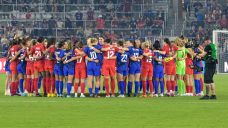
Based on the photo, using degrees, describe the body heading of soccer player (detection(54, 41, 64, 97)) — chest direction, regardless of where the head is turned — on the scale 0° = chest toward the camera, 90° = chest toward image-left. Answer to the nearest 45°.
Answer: approximately 225°

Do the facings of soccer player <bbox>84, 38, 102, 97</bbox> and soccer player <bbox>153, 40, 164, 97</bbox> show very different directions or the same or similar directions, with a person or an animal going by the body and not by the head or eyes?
same or similar directions

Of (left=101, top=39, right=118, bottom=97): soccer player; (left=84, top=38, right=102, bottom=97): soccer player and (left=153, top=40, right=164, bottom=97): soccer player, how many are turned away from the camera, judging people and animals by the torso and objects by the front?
3

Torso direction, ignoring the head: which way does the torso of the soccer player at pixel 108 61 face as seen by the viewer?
away from the camera

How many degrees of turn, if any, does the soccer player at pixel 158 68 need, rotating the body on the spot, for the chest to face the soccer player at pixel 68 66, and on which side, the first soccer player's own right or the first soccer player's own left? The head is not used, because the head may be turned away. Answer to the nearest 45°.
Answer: approximately 90° to the first soccer player's own left

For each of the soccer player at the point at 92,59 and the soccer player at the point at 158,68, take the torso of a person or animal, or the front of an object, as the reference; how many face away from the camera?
2

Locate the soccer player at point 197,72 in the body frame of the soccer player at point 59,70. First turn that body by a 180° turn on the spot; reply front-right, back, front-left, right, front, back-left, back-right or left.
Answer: back-left

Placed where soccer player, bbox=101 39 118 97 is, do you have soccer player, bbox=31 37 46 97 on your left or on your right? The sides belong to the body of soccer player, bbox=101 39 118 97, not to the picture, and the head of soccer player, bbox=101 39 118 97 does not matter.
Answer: on your left

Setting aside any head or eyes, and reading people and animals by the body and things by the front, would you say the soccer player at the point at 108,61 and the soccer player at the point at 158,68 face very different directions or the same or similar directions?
same or similar directions

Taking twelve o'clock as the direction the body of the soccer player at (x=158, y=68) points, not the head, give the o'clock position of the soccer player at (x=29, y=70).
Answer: the soccer player at (x=29, y=70) is roughly at 9 o'clock from the soccer player at (x=158, y=68).

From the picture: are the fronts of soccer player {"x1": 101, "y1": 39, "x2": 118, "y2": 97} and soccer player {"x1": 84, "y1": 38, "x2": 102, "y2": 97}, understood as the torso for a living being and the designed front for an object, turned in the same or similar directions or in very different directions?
same or similar directions

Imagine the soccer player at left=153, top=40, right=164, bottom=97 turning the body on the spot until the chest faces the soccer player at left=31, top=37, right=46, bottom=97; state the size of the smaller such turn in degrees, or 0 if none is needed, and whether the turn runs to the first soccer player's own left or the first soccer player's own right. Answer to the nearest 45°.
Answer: approximately 90° to the first soccer player's own left

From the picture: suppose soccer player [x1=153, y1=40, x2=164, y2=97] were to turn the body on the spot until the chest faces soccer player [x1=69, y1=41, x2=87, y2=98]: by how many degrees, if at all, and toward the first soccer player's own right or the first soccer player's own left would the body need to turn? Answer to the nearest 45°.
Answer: approximately 90° to the first soccer player's own left

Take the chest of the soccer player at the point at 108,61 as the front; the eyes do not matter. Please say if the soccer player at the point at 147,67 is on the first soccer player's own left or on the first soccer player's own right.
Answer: on the first soccer player's own right

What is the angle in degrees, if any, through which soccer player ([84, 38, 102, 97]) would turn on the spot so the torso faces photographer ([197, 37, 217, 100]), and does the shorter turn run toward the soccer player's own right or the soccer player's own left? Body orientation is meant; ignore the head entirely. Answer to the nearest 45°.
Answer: approximately 90° to the soccer player's own right

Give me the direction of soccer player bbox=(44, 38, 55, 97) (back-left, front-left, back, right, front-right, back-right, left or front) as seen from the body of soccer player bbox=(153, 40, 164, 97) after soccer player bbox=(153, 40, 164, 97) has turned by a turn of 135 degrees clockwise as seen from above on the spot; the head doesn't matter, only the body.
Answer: back-right
